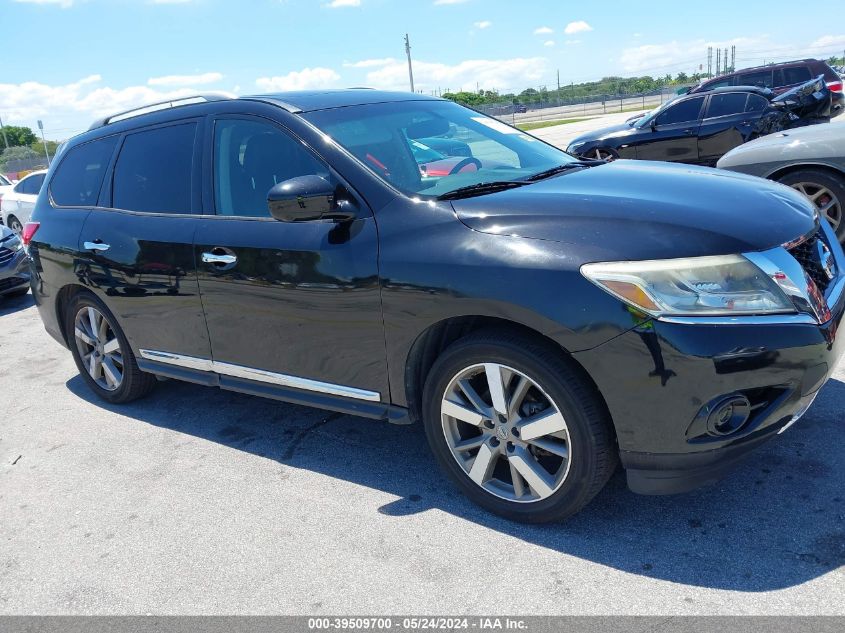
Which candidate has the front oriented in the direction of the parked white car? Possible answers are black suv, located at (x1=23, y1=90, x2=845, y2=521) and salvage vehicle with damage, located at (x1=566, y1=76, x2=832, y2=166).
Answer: the salvage vehicle with damage

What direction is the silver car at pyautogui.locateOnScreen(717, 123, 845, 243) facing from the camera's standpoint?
to the viewer's left

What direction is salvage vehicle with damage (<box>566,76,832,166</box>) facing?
to the viewer's left

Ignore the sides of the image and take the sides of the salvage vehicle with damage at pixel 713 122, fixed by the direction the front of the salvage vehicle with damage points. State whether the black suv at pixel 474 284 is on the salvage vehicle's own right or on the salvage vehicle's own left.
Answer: on the salvage vehicle's own left

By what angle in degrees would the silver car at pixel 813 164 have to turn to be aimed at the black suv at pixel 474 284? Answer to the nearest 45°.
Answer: approximately 90° to its left

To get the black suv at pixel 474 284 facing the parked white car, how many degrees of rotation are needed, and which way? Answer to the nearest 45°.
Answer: approximately 180°

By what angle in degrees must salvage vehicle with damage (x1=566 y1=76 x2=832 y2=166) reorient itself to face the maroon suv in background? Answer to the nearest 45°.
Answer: approximately 90° to its right

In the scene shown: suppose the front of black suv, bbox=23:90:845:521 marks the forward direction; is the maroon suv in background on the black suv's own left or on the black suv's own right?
on the black suv's own left

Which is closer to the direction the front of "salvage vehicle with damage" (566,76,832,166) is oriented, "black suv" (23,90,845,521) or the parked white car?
the parked white car

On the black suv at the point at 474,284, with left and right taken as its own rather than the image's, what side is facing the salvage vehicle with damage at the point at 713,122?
left
